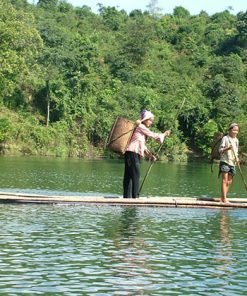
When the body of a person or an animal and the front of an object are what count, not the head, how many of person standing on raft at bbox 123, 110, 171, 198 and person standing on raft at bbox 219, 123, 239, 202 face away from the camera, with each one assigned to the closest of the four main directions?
0

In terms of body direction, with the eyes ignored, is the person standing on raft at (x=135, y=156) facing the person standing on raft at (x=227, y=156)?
yes

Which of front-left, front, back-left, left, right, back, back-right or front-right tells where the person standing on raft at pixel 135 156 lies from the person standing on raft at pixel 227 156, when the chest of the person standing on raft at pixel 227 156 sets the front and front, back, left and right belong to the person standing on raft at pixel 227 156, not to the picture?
back-right

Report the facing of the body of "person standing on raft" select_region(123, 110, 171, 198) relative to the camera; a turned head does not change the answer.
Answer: to the viewer's right
